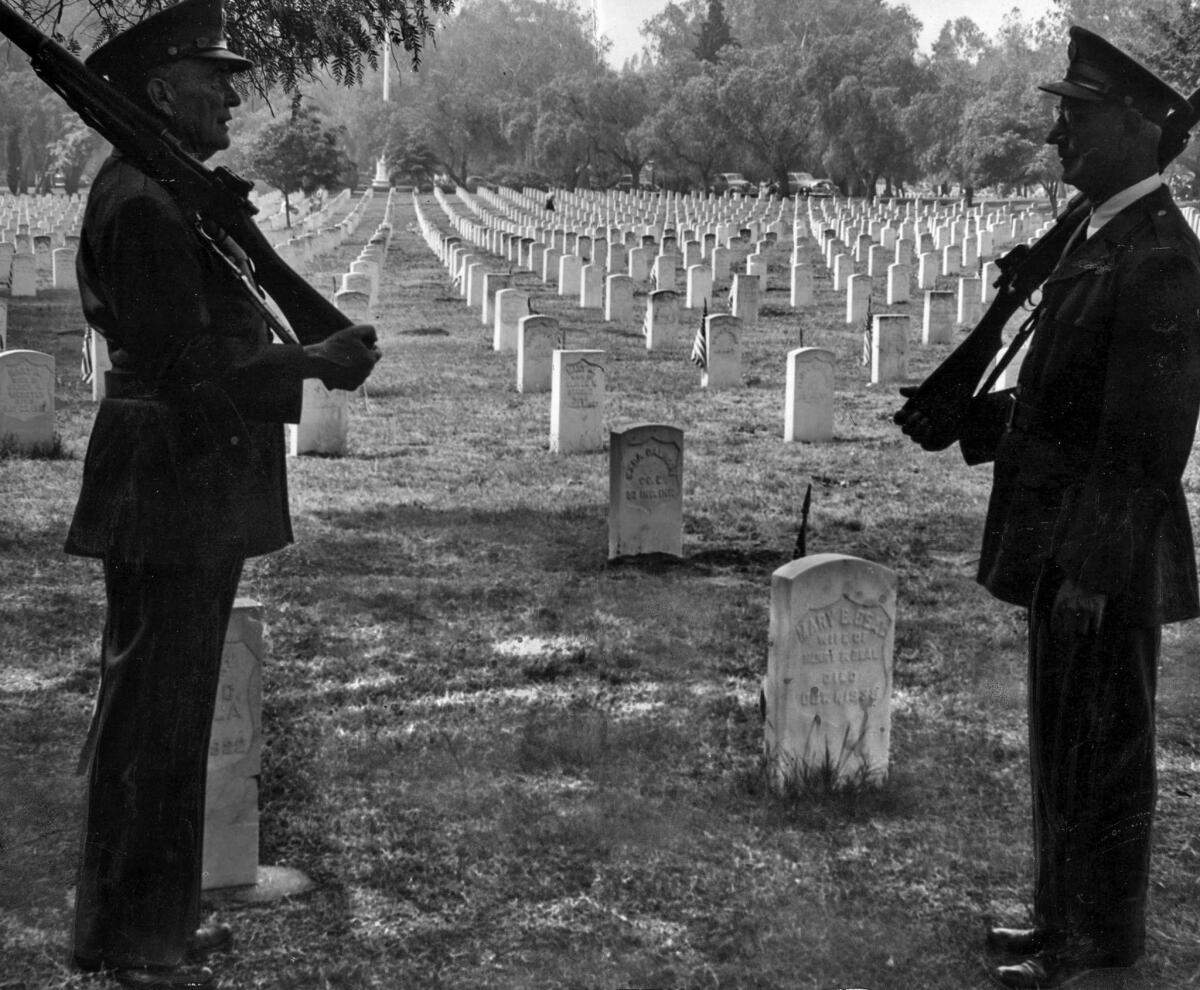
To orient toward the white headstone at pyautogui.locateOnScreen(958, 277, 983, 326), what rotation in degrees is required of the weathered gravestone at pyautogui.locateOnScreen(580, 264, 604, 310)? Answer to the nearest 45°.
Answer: approximately 45° to its left

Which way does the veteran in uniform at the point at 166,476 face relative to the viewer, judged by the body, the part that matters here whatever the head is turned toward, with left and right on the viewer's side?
facing to the right of the viewer

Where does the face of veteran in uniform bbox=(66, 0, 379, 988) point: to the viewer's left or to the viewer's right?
to the viewer's right

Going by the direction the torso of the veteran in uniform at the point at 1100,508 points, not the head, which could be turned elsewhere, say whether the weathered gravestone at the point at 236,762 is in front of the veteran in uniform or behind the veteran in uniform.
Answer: in front

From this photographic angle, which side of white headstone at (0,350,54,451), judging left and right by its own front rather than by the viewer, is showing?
front

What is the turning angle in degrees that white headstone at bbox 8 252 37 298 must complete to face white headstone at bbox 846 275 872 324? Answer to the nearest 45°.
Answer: approximately 45° to its left

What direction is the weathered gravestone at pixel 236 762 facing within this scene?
toward the camera

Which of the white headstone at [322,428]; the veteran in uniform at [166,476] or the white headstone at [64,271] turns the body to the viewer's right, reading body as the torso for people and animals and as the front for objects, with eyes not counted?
the veteran in uniform

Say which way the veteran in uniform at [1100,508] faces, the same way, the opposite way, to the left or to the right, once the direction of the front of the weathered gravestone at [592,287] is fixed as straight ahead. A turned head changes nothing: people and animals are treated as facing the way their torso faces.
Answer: to the right

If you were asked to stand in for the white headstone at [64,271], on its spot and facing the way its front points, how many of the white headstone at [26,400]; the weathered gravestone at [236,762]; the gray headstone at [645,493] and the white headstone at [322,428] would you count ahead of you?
4

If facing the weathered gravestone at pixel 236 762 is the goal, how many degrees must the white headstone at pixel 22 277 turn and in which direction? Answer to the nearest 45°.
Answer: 0° — it already faces it

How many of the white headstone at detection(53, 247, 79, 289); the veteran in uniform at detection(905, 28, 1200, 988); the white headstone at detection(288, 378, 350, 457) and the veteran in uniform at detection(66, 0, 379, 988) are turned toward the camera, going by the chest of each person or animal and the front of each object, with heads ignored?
2

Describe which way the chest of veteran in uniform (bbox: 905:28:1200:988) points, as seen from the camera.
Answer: to the viewer's left

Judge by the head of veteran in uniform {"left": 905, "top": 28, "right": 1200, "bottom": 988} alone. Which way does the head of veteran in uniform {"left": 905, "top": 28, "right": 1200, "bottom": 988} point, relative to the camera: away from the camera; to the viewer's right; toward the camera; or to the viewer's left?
to the viewer's left
